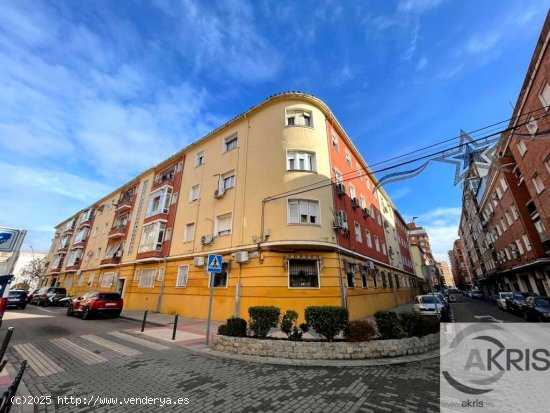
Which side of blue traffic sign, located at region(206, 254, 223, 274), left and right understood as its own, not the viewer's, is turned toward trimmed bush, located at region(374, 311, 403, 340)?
left

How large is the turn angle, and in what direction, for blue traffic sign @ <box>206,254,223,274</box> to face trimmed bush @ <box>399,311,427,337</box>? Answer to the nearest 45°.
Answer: approximately 90° to its left

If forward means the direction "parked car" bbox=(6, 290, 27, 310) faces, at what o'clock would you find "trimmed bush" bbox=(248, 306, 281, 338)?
The trimmed bush is roughly at 5 o'clock from the parked car.

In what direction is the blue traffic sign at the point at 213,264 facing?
toward the camera

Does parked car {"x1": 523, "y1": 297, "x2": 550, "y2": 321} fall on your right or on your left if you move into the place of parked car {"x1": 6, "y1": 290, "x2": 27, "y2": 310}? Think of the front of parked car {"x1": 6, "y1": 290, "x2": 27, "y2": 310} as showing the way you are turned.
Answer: on your right

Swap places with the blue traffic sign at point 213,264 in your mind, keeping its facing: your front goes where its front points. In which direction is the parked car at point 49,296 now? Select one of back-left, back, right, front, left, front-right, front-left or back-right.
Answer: back-right

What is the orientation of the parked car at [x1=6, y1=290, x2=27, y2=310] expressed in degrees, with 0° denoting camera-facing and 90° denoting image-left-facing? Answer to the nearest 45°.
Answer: approximately 180°

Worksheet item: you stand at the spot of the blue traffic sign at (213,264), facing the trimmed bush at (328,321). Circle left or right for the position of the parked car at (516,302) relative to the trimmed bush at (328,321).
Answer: left
